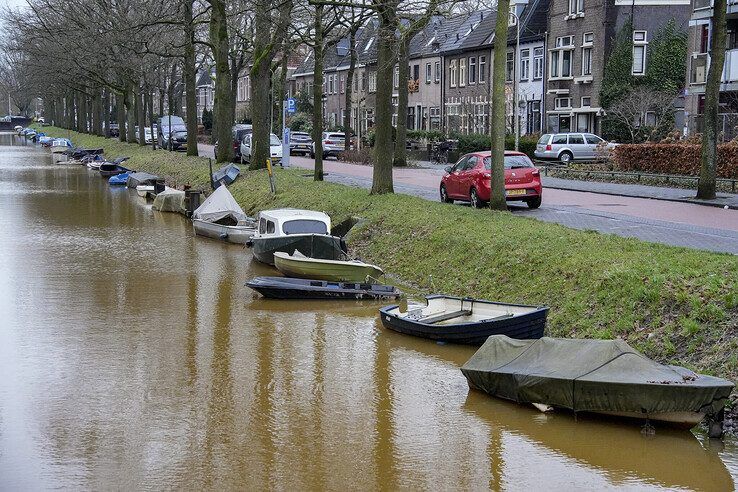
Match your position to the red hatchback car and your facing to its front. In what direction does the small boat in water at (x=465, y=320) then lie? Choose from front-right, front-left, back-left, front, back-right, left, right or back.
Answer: back-left

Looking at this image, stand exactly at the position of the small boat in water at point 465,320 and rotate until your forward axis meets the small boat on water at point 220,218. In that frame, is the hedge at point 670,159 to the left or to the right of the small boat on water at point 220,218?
right

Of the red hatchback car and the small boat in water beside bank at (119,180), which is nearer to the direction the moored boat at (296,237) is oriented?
the red hatchback car

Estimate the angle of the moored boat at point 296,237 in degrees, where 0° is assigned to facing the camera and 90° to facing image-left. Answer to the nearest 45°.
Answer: approximately 315°

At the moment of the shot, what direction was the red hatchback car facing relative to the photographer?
facing away from the viewer and to the left of the viewer

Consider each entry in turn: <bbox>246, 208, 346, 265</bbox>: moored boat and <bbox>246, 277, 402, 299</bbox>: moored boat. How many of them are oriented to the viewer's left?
1
